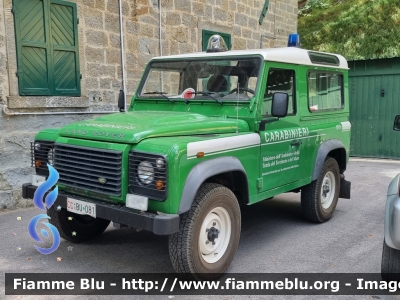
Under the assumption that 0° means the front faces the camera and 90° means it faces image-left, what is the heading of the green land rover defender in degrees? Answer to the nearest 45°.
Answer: approximately 45°

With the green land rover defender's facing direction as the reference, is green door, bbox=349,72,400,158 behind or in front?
behind
